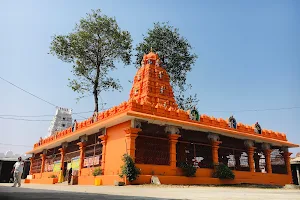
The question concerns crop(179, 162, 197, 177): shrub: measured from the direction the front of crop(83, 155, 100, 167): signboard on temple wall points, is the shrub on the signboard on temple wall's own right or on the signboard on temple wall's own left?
on the signboard on temple wall's own left

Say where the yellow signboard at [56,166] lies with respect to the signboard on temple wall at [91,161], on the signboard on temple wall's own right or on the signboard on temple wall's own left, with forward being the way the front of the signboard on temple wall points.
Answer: on the signboard on temple wall's own right

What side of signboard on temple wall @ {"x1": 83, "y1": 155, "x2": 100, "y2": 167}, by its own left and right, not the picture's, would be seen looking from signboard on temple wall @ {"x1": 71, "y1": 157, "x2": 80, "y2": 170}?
right

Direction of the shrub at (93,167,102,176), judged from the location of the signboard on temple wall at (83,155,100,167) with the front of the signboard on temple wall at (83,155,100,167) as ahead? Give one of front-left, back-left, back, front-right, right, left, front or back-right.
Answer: front-left

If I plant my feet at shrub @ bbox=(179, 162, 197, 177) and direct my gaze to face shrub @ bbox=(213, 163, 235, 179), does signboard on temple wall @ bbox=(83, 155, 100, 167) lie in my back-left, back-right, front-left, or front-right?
back-left

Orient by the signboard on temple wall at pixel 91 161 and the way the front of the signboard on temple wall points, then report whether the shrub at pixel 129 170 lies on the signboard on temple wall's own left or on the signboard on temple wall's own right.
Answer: on the signboard on temple wall's own left

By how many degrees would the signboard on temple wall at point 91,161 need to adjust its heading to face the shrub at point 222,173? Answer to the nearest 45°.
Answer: approximately 135° to its left

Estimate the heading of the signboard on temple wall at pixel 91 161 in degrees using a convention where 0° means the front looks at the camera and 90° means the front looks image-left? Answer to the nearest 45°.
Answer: approximately 45°
